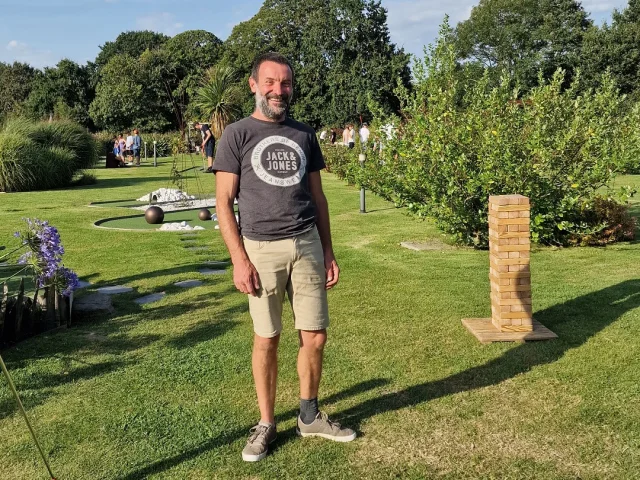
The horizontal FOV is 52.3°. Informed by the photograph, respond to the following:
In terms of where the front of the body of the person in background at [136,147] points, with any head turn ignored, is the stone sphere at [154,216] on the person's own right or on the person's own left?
on the person's own left

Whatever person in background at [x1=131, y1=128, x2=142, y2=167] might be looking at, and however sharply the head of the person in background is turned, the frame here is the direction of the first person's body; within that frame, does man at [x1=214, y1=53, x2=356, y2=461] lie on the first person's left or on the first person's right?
on the first person's left

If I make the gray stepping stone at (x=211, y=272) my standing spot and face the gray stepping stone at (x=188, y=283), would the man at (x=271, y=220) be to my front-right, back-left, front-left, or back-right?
front-left

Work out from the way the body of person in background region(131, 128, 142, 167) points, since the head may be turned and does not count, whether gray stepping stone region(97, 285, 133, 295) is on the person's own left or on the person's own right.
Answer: on the person's own left
